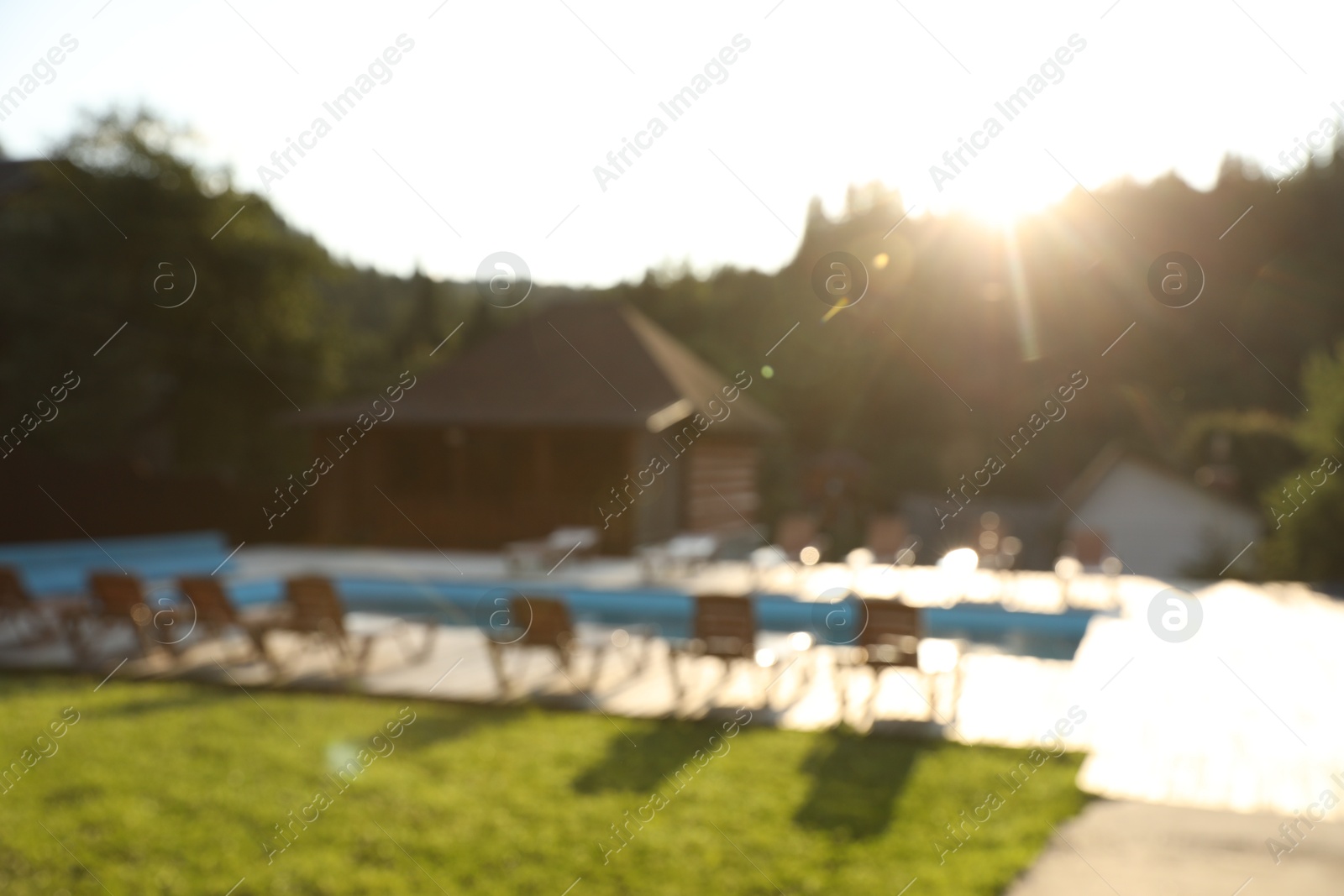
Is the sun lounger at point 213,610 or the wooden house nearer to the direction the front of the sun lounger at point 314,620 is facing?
the wooden house

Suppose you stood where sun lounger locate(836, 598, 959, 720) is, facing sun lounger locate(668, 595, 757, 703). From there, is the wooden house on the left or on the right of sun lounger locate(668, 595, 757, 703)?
right
